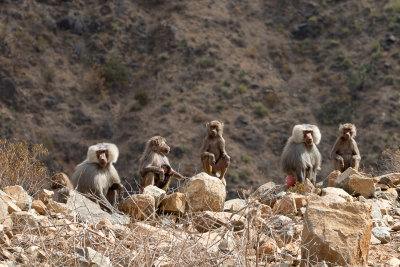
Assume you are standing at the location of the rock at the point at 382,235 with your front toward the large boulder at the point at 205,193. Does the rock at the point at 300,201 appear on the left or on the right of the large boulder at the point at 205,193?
right

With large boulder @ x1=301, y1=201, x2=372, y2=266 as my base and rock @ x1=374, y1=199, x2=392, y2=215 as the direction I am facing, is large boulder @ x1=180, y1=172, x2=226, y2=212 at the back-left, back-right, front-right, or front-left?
front-left

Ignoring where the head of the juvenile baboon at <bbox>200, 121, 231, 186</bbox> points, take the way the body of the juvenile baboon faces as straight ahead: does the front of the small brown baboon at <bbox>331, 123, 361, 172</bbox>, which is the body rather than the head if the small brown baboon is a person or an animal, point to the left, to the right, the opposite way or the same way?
the same way

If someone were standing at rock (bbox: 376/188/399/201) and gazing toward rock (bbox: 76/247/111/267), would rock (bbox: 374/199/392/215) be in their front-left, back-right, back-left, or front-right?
front-left

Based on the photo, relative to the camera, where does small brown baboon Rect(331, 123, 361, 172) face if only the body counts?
toward the camera

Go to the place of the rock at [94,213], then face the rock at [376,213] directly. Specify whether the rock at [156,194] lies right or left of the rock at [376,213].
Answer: left

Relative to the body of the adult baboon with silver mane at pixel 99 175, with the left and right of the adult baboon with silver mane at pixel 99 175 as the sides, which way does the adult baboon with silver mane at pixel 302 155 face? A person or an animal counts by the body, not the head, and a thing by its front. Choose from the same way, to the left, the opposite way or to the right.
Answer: the same way

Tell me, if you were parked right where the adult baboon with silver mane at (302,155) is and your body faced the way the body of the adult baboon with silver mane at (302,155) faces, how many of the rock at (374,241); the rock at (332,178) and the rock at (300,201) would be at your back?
0

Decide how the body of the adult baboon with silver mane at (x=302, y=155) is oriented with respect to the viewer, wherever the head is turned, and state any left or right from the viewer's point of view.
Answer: facing the viewer and to the right of the viewer

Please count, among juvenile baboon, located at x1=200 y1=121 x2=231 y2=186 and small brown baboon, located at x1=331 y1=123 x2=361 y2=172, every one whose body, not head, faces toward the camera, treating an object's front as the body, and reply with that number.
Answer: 2

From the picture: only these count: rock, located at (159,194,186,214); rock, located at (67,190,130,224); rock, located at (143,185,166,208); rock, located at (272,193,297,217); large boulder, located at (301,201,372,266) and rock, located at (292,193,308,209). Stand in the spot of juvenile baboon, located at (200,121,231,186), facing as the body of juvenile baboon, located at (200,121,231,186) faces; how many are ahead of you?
6

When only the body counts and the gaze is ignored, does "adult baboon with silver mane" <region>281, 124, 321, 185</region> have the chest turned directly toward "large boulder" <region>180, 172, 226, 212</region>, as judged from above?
no

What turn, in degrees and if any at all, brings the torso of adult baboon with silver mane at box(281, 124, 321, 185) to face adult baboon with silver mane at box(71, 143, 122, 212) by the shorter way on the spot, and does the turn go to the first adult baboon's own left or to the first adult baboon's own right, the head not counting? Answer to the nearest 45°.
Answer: approximately 90° to the first adult baboon's own right
